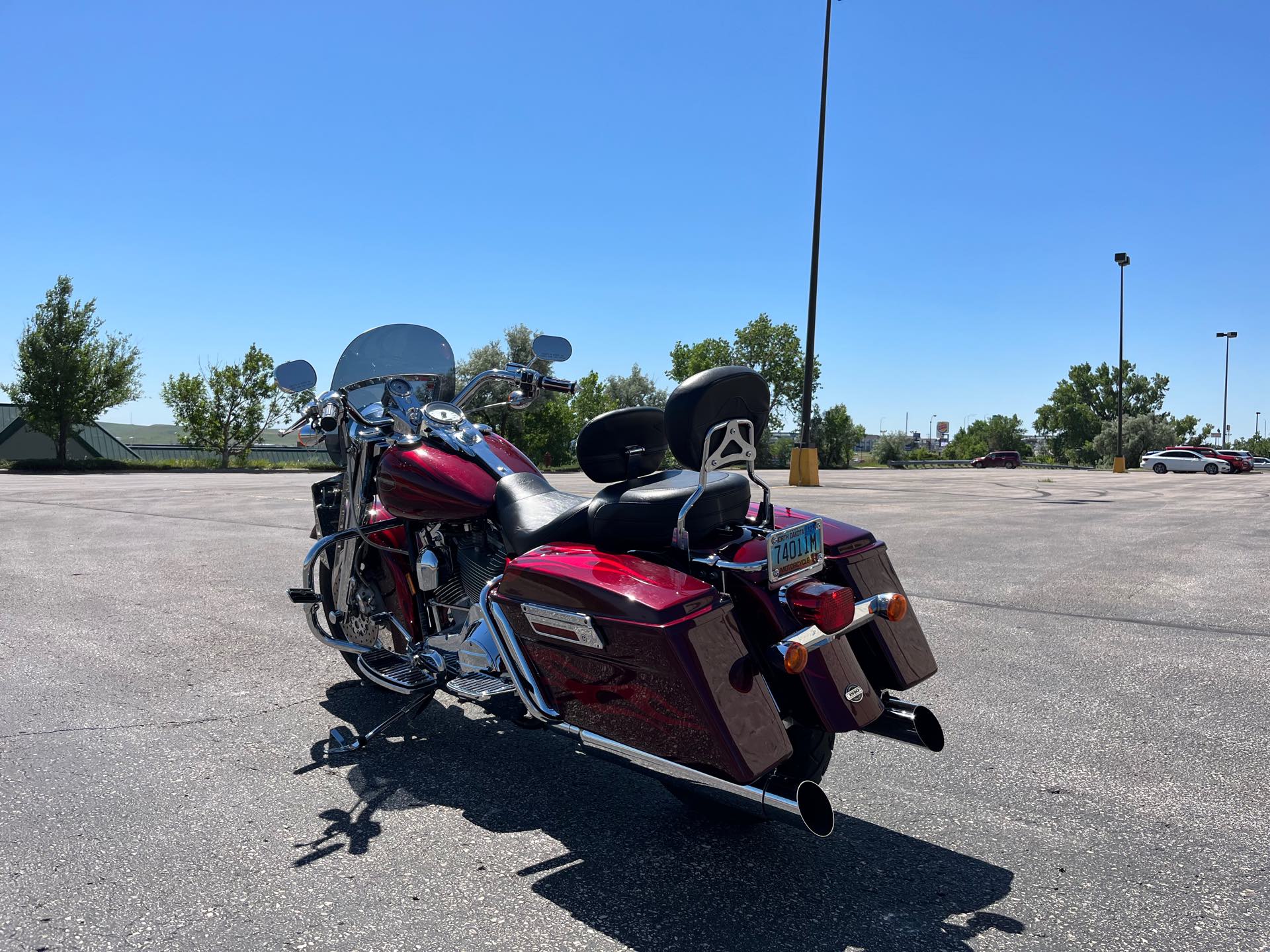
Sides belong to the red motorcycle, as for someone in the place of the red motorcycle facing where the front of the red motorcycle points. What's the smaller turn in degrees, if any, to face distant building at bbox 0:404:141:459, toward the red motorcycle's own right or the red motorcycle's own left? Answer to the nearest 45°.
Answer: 0° — it already faces it

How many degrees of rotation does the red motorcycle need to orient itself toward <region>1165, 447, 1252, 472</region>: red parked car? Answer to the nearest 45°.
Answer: approximately 90° to its right

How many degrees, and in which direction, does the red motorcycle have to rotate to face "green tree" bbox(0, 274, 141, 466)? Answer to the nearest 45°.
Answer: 0° — it already faces it

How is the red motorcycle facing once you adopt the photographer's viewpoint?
facing away from the viewer and to the left of the viewer
